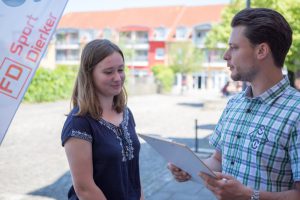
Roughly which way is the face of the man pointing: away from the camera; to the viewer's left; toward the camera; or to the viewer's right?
to the viewer's left

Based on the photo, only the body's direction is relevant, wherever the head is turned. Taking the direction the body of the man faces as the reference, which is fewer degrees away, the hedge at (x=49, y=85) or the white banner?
the white banner

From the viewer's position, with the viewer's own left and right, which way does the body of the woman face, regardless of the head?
facing the viewer and to the right of the viewer

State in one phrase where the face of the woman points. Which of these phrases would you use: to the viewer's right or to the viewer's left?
to the viewer's right

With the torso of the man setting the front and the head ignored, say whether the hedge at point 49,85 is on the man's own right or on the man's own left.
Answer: on the man's own right

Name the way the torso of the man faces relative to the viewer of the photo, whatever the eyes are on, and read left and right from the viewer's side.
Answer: facing the viewer and to the left of the viewer

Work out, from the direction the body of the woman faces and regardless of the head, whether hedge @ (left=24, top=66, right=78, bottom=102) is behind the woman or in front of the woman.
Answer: behind

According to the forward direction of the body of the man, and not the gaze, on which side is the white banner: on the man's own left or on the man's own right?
on the man's own right
